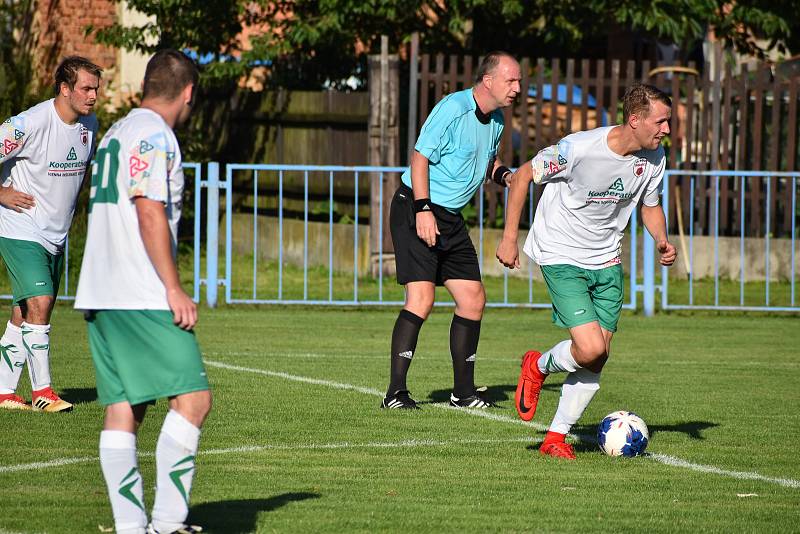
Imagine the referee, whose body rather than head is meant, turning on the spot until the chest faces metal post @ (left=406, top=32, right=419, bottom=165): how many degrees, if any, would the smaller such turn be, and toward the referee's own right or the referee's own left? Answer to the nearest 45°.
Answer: approximately 135° to the referee's own left

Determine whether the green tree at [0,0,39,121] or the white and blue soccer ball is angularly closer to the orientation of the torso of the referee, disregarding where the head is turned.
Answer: the white and blue soccer ball

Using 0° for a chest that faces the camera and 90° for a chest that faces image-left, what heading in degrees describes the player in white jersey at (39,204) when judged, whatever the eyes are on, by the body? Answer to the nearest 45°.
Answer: approximately 315°

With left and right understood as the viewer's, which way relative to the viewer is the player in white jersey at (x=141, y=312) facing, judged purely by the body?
facing away from the viewer and to the right of the viewer

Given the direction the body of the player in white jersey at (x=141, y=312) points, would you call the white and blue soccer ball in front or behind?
in front

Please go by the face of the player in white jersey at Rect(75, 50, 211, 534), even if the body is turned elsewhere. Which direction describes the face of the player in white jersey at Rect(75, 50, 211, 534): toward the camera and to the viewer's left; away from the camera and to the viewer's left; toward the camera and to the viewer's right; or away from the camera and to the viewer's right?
away from the camera and to the viewer's right

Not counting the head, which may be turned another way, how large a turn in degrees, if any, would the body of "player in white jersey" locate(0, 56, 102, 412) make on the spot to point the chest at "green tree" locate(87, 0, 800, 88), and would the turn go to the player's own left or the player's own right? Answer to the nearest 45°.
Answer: approximately 90° to the player's own left

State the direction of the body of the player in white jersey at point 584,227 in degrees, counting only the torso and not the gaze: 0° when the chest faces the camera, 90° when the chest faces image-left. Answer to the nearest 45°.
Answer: approximately 315°
